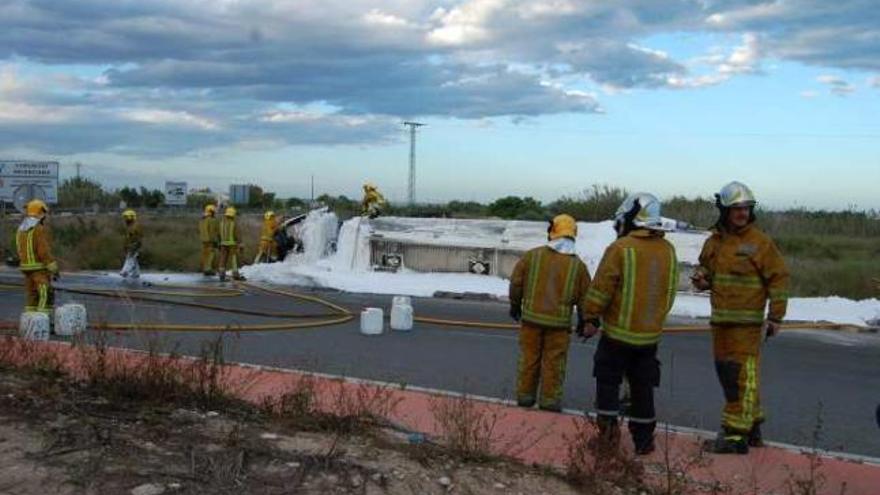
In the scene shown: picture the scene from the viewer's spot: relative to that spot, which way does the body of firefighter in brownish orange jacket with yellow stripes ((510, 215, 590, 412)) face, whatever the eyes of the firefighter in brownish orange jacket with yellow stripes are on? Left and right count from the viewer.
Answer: facing away from the viewer

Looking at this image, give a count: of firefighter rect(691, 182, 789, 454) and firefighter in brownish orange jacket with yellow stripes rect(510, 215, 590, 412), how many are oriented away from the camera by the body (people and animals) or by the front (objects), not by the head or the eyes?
1

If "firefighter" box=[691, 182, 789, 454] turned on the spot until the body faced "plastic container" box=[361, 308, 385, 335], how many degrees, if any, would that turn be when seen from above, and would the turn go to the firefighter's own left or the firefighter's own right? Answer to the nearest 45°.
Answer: approximately 90° to the firefighter's own right

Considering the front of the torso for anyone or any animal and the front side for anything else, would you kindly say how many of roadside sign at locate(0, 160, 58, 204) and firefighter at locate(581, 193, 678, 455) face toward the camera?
1

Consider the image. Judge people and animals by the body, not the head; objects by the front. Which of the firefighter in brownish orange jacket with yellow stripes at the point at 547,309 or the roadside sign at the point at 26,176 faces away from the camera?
the firefighter in brownish orange jacket with yellow stripes

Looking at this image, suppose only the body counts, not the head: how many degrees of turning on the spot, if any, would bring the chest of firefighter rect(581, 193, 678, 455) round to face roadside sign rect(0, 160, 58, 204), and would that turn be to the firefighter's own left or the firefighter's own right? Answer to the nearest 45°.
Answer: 0° — they already face it

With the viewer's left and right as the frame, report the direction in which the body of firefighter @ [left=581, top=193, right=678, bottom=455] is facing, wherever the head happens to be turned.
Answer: facing away from the viewer and to the left of the viewer

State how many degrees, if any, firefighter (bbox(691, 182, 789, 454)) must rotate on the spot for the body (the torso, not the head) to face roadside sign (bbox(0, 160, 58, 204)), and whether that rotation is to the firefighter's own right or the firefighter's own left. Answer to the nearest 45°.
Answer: approximately 90° to the firefighter's own right

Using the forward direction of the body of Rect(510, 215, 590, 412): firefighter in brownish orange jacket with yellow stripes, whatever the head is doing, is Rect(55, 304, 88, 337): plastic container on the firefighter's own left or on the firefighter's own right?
on the firefighter's own left

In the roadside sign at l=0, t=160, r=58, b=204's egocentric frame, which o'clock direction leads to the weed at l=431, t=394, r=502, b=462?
The weed is roughly at 12 o'clock from the roadside sign.
